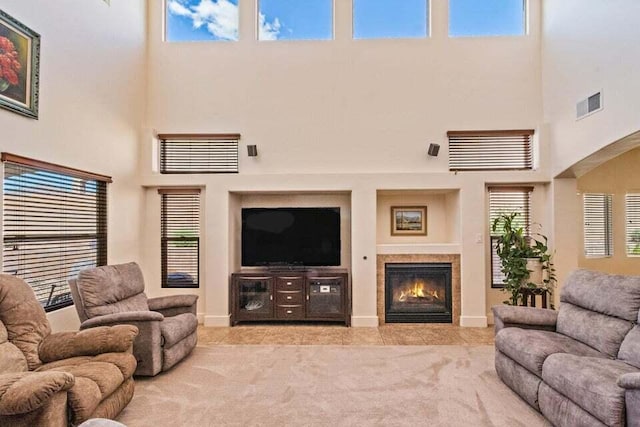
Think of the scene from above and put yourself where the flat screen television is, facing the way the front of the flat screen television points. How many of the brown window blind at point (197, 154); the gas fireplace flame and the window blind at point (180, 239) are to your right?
2

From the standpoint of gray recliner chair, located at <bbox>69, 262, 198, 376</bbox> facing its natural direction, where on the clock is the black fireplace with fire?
The black fireplace with fire is roughly at 10 o'clock from the gray recliner chair.

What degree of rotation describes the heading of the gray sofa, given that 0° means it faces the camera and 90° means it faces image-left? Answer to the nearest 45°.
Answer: approximately 45°

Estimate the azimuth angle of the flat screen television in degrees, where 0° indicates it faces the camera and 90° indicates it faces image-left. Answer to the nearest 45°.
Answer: approximately 0°

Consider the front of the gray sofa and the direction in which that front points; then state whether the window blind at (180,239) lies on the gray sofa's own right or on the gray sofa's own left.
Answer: on the gray sofa's own right

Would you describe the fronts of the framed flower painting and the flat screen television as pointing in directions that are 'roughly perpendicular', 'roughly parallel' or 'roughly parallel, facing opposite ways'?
roughly perpendicular

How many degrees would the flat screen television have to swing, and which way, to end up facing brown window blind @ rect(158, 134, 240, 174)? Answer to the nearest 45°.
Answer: approximately 90° to its right

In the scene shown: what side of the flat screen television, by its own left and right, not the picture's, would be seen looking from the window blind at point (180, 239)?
right
